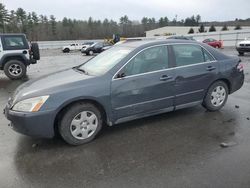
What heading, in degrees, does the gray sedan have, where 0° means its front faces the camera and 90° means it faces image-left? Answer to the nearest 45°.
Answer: approximately 45°

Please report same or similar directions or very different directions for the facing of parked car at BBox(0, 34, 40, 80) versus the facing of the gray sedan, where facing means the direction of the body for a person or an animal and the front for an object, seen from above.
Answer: same or similar directions

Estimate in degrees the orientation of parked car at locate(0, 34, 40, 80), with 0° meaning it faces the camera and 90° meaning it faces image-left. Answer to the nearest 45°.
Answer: approximately 90°

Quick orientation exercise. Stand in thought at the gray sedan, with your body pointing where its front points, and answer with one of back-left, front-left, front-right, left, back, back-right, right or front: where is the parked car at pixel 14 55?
right

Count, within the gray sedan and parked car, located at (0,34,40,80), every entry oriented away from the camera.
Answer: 0

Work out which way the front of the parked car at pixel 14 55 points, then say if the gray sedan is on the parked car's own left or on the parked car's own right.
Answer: on the parked car's own left
